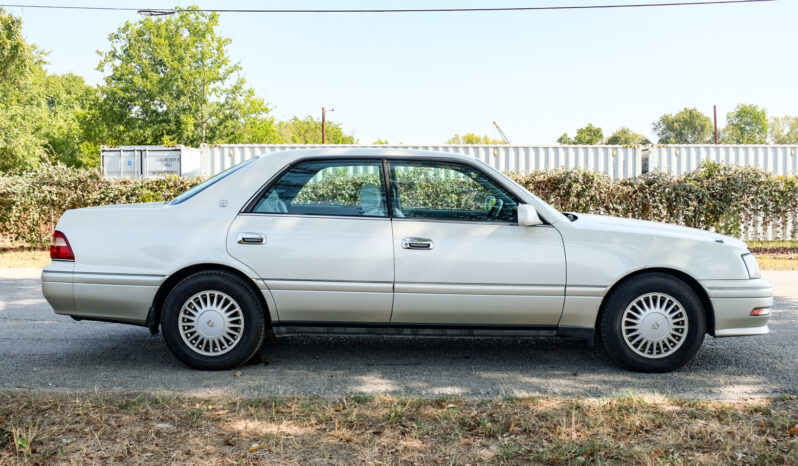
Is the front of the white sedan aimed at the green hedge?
no

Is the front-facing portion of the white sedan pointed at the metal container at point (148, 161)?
no

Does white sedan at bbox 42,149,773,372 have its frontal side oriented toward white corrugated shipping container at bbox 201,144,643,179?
no

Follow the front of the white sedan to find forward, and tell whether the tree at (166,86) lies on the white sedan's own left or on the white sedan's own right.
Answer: on the white sedan's own left

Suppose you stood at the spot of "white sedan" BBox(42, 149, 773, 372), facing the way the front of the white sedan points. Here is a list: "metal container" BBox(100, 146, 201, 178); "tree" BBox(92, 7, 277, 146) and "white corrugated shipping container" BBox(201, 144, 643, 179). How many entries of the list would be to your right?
0

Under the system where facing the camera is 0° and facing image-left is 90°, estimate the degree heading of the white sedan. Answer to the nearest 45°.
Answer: approximately 270°
